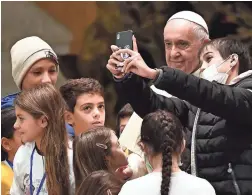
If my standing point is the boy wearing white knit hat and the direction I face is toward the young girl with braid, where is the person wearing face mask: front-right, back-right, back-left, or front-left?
front-left

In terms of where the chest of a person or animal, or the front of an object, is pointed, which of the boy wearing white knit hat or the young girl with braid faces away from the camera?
the young girl with braid

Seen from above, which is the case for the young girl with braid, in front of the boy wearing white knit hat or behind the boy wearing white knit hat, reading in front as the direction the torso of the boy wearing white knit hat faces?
in front

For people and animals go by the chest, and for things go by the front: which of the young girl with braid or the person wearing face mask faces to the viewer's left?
the person wearing face mask

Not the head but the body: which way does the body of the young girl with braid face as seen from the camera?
away from the camera

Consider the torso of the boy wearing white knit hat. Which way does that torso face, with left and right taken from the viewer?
facing the viewer and to the right of the viewer

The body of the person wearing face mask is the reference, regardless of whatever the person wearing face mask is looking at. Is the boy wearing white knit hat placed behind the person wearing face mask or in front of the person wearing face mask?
in front

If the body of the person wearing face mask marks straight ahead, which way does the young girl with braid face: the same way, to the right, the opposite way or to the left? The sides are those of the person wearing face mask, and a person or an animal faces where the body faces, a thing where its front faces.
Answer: to the right

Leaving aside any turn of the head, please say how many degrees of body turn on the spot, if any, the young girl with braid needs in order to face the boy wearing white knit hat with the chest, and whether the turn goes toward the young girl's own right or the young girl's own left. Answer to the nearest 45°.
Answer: approximately 45° to the young girl's own left

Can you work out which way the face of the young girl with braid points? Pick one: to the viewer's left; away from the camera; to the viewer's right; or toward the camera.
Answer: away from the camera

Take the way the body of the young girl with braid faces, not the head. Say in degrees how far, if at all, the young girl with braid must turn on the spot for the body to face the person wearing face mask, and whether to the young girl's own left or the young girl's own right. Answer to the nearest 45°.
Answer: approximately 45° to the young girl's own right

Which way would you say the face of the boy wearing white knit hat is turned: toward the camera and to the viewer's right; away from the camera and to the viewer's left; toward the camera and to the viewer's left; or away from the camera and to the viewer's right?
toward the camera and to the viewer's right
